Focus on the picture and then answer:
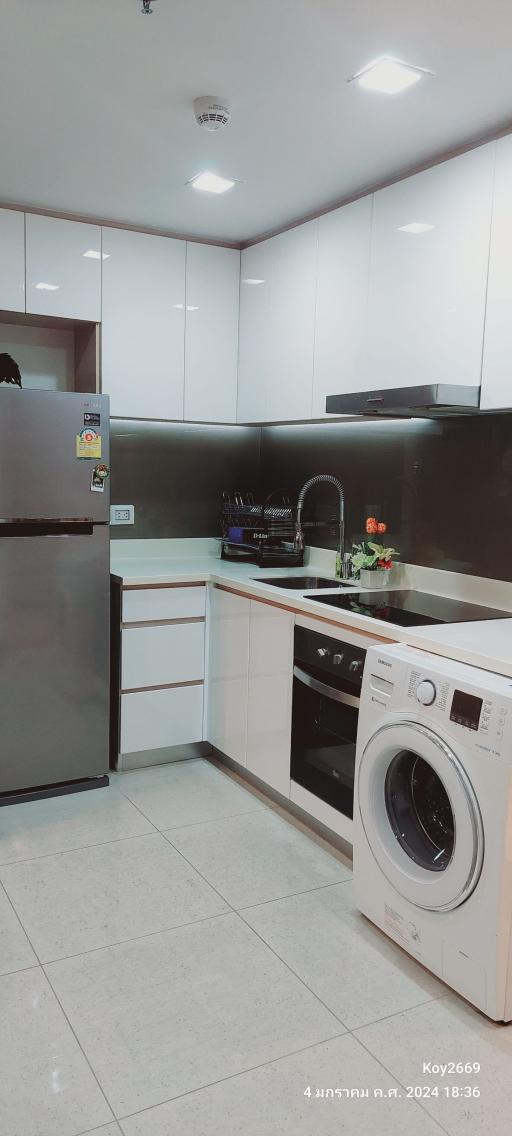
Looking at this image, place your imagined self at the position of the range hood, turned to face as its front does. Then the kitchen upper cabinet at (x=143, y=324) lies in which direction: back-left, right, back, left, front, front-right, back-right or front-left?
right

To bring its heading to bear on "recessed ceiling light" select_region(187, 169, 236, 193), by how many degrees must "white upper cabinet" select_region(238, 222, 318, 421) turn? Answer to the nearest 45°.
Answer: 0° — it already faces it

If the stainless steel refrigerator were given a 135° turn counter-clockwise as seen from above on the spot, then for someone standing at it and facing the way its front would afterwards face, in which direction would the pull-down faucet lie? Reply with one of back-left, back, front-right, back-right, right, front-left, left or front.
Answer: front-right

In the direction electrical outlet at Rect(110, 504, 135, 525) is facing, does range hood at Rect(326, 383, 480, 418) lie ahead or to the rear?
ahead

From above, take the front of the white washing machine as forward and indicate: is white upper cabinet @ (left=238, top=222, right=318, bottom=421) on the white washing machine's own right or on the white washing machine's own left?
on the white washing machine's own right

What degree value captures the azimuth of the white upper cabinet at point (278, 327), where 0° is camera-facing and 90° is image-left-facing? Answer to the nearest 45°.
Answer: approximately 45°

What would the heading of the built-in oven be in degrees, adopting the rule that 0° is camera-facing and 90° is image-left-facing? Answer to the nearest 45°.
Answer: approximately 45°

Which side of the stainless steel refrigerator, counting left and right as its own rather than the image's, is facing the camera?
front

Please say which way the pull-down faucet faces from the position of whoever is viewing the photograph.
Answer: facing to the left of the viewer

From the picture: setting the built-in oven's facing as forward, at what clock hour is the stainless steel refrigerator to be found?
The stainless steel refrigerator is roughly at 2 o'clock from the built-in oven.

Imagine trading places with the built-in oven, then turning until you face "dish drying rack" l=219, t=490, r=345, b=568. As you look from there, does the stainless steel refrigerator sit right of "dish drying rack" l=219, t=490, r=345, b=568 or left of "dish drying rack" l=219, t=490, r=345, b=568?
left

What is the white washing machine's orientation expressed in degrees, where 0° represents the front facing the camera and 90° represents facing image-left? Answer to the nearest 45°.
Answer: approximately 45°
